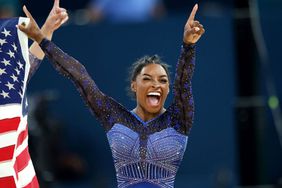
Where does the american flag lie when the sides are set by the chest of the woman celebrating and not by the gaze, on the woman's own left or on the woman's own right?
on the woman's own right

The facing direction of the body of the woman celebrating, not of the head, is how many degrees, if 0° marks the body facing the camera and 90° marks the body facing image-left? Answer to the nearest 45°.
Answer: approximately 0°
